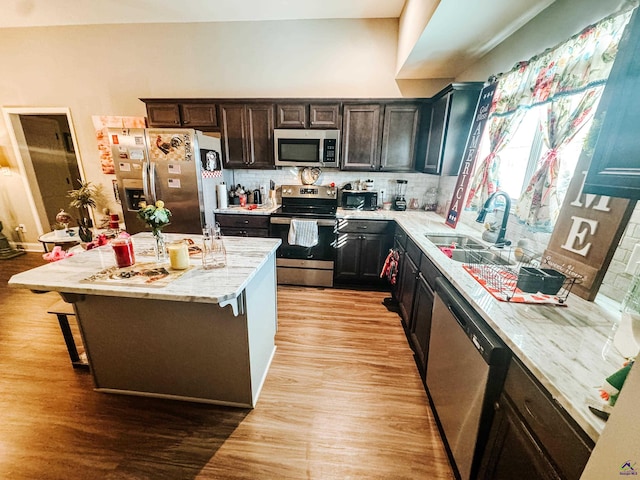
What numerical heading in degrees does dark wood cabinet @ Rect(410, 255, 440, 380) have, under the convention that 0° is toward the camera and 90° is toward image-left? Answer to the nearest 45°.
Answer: approximately 90°

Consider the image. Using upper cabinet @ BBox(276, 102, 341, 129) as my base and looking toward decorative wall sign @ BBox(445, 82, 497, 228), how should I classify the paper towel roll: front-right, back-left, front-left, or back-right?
back-right

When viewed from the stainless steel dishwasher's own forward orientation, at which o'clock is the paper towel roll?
The paper towel roll is roughly at 2 o'clock from the stainless steel dishwasher.

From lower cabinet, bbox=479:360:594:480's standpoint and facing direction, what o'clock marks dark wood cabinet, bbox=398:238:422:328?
The dark wood cabinet is roughly at 3 o'clock from the lower cabinet.

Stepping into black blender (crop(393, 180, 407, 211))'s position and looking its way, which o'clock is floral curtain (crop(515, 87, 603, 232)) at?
The floral curtain is roughly at 11 o'clock from the black blender.
